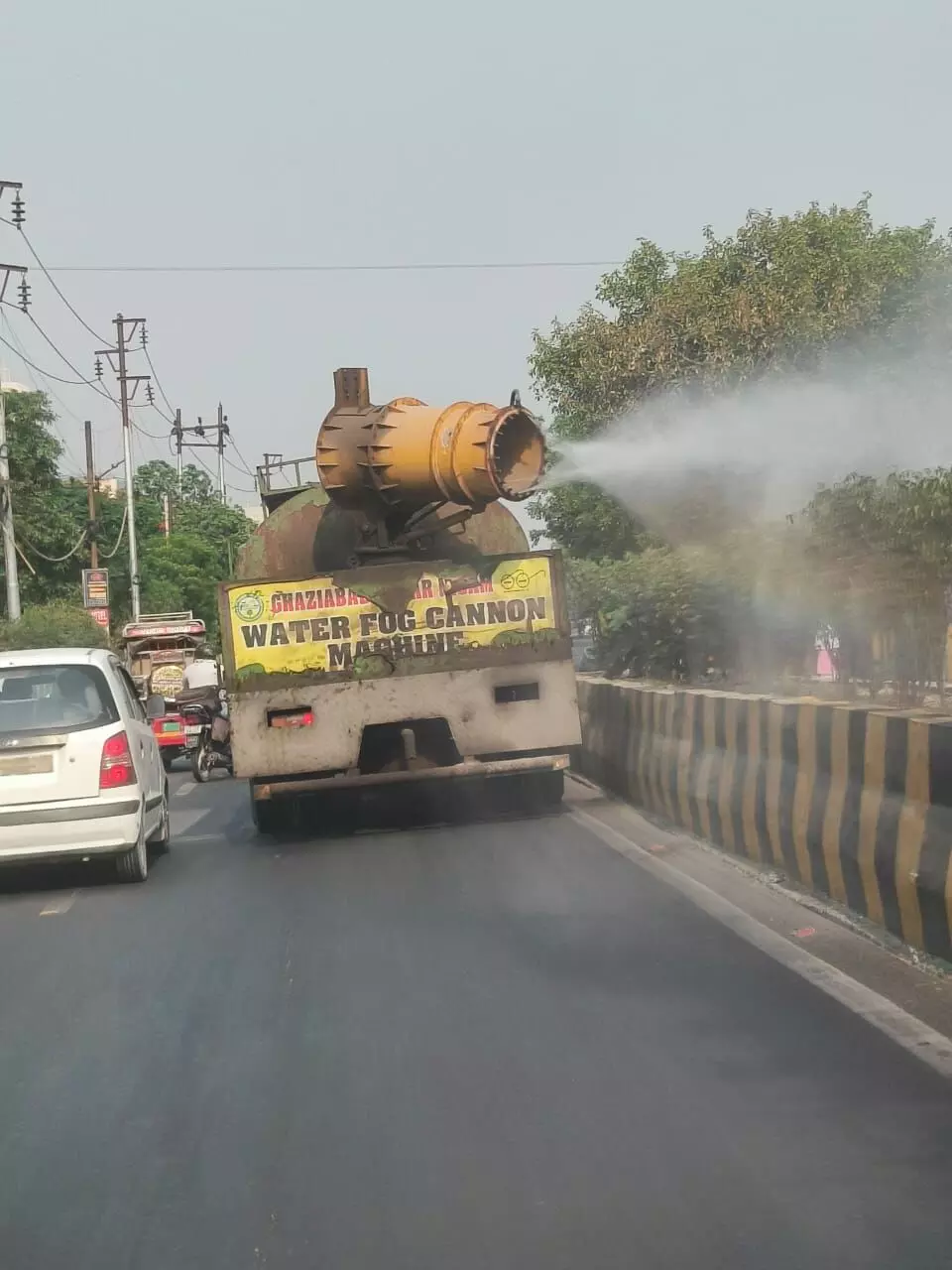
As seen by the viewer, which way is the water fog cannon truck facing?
away from the camera

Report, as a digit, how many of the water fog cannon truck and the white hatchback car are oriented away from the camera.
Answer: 2

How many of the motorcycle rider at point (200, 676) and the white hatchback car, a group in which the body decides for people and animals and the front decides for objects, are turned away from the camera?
2

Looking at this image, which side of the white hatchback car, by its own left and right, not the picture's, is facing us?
back

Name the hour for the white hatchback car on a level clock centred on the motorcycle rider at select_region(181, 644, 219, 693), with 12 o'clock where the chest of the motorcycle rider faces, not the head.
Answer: The white hatchback car is roughly at 6 o'clock from the motorcycle rider.

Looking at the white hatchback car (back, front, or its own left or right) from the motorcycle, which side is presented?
front

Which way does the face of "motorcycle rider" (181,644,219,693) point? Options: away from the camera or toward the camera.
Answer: away from the camera

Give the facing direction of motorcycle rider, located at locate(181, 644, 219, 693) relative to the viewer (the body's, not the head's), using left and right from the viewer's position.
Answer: facing away from the viewer
